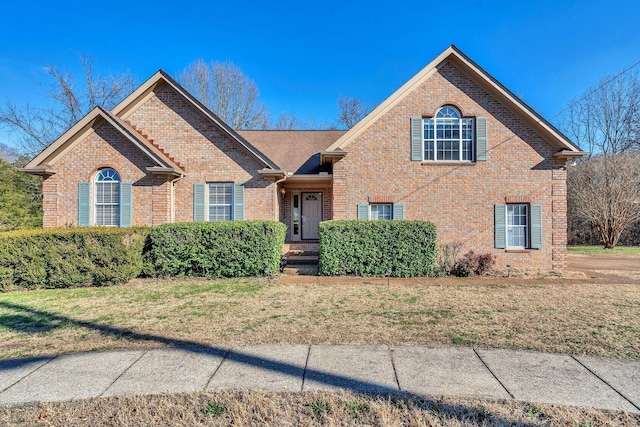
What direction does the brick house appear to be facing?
toward the camera

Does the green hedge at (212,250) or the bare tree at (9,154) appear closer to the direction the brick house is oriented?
the green hedge

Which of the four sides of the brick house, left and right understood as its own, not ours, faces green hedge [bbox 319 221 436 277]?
front

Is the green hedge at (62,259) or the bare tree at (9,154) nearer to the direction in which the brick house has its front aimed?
the green hedge

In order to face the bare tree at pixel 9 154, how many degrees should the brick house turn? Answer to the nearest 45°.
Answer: approximately 135° to its right

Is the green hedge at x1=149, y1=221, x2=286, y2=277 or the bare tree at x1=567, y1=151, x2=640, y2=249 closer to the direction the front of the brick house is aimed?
the green hedge

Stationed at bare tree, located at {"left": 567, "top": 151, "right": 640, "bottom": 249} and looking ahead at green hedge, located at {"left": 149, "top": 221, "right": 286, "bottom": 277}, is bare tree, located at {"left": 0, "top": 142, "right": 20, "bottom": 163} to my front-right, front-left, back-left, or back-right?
front-right

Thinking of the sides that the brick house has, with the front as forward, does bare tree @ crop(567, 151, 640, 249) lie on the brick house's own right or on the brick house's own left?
on the brick house's own left
